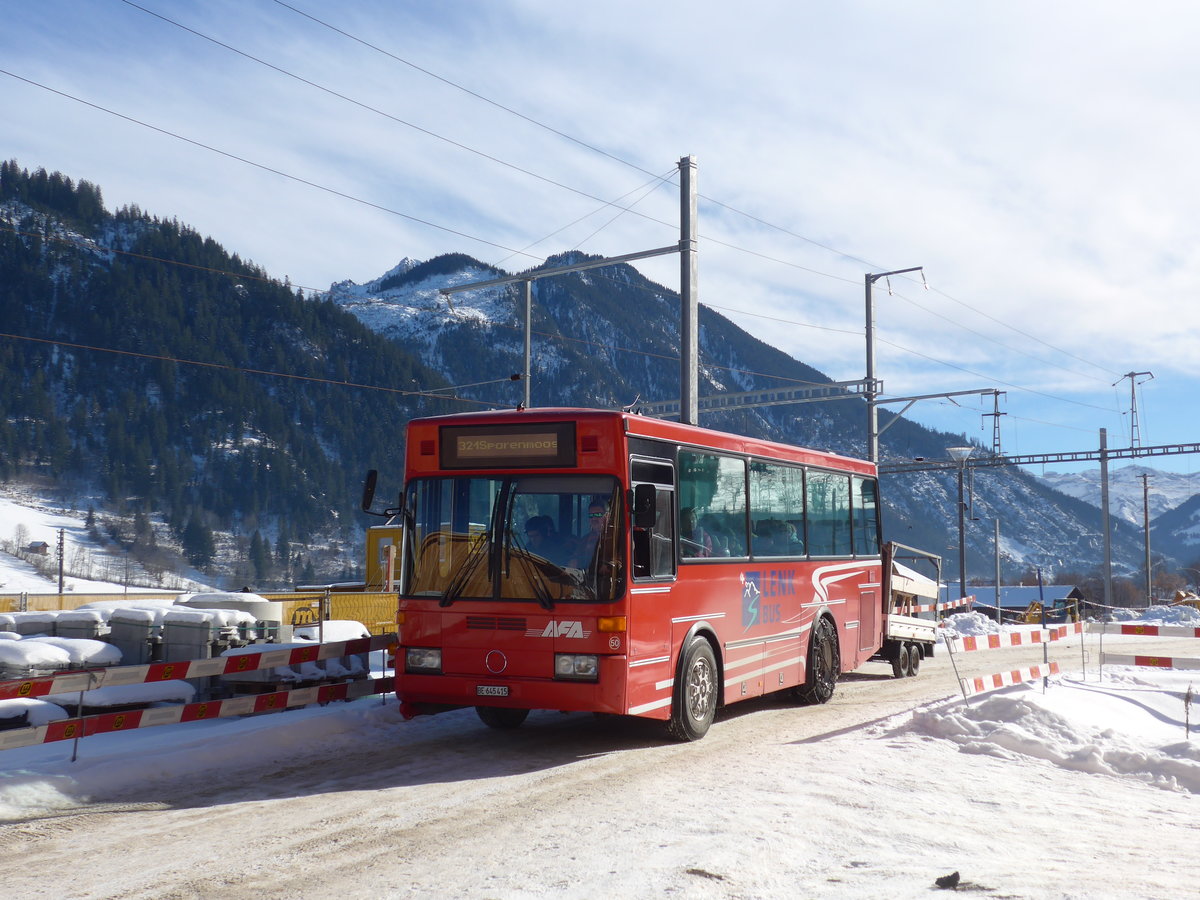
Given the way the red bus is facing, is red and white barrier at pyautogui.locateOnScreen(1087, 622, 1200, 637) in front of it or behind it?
behind

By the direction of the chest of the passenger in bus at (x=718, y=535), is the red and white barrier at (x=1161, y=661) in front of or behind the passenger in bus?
behind

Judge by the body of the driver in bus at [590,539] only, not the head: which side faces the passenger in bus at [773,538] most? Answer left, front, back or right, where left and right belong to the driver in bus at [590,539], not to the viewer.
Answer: back

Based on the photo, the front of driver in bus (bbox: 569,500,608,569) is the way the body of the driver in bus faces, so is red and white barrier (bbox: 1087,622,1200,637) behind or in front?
behind

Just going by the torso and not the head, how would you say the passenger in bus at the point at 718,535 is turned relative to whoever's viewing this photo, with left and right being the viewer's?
facing the viewer and to the left of the viewer

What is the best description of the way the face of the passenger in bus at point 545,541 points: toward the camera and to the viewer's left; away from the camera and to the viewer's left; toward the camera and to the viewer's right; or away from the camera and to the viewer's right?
toward the camera and to the viewer's left

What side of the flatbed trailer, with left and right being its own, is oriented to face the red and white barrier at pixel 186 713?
front
